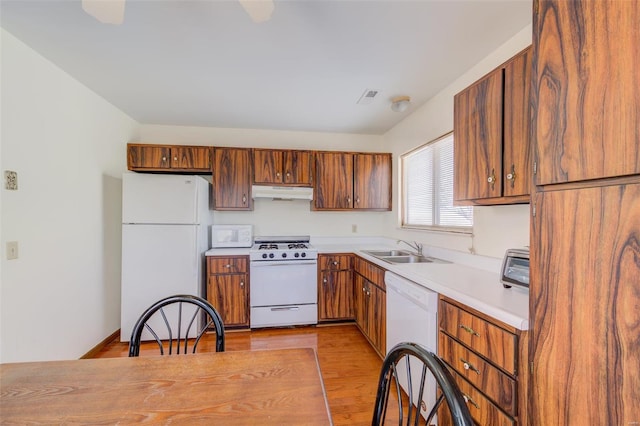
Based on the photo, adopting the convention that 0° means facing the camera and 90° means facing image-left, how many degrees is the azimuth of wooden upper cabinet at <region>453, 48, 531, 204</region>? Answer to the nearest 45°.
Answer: approximately 45°

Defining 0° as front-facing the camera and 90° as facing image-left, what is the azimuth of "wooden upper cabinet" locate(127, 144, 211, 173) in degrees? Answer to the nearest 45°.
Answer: approximately 0°

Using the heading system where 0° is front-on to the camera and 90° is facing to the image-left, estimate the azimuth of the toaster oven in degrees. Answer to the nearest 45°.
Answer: approximately 45°

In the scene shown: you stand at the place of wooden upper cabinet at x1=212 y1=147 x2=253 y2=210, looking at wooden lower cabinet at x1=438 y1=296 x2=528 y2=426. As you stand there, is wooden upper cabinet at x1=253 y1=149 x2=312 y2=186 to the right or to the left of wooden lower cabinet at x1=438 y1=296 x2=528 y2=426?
left

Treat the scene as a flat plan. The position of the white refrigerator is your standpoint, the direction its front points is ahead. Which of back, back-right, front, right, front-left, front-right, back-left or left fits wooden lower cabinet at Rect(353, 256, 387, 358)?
front-left

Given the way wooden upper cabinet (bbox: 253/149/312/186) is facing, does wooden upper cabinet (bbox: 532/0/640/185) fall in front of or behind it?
in front
